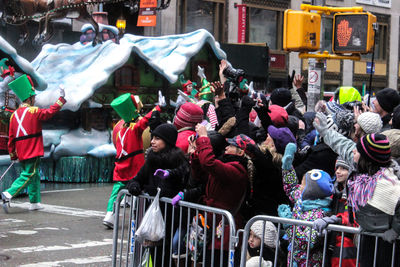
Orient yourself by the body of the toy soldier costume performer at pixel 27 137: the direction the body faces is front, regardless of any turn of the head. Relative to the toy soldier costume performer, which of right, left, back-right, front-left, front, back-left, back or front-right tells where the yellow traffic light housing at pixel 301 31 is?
front-right

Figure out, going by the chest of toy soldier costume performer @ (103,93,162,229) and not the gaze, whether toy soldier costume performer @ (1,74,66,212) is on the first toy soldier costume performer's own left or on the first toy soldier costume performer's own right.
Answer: on the first toy soldier costume performer's own left

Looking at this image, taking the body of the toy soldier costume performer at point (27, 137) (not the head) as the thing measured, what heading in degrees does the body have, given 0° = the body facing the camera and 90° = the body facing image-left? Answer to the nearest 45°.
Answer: approximately 225°

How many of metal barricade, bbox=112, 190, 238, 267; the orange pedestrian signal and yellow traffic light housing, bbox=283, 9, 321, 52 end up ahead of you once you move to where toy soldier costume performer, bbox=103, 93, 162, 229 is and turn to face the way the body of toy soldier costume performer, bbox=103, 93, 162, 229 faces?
2

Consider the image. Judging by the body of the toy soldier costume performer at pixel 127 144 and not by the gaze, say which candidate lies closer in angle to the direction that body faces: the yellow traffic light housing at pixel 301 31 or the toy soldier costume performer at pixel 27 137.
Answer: the yellow traffic light housing

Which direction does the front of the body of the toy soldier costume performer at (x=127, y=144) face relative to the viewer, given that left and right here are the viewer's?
facing away from the viewer and to the right of the viewer

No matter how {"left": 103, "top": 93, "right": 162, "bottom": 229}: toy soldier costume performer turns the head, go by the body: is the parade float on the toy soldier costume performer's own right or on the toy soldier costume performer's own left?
on the toy soldier costume performer's own left

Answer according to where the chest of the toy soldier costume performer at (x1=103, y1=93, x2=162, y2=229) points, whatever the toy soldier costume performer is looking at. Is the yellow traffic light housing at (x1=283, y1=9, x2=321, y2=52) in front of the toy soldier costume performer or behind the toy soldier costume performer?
in front

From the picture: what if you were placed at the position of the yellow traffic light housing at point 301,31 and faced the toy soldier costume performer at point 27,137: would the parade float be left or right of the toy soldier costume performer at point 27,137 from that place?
right
